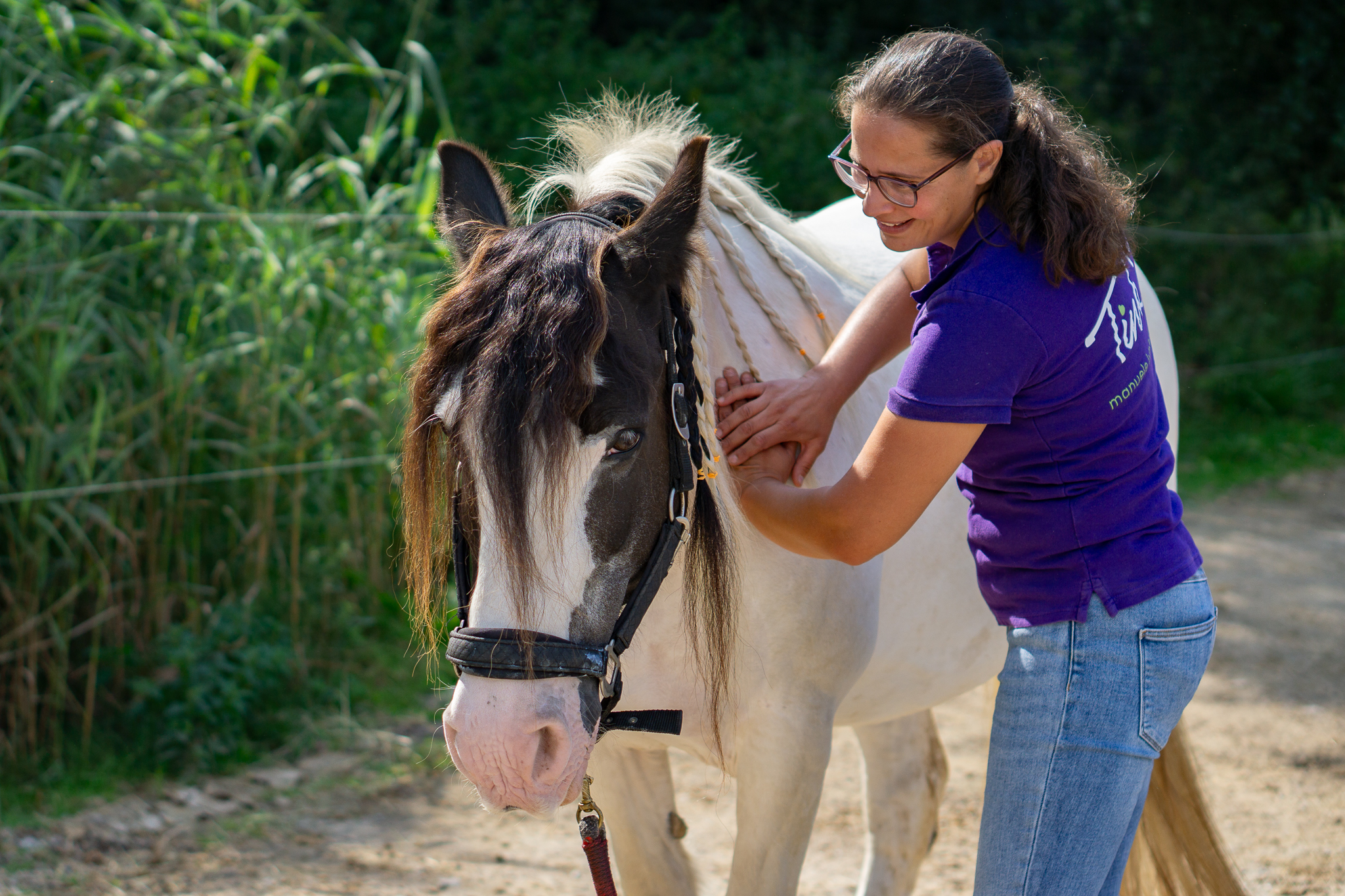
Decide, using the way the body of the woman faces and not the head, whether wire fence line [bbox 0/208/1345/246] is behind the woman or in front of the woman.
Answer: in front

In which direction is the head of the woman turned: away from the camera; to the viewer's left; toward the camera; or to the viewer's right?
to the viewer's left

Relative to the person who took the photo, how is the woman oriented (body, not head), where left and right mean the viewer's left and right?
facing to the left of the viewer

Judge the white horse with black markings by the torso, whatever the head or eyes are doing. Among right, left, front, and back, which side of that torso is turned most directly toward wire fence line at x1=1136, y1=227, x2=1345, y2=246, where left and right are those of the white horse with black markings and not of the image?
back

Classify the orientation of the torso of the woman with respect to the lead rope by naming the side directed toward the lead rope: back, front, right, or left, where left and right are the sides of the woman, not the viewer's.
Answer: front

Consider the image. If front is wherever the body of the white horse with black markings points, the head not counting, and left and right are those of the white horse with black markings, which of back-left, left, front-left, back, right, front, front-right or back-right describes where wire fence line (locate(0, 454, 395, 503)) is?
right

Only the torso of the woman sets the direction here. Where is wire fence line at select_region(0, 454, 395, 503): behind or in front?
in front

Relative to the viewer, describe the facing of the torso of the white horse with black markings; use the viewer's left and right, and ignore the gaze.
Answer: facing the viewer and to the left of the viewer
